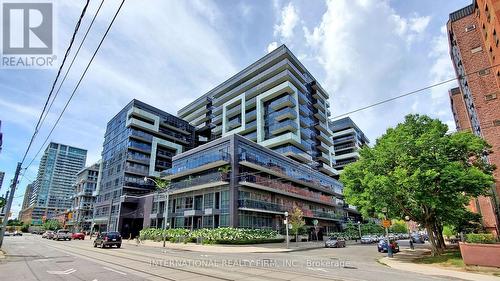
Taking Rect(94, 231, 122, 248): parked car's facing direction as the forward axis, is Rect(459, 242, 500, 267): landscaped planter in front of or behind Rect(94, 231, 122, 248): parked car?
behind

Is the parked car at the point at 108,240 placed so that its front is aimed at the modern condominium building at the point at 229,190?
no

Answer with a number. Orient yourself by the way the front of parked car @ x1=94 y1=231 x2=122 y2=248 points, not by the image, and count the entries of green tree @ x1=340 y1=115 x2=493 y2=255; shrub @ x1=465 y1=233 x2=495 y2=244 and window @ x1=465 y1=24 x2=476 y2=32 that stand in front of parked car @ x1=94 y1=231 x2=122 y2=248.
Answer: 0

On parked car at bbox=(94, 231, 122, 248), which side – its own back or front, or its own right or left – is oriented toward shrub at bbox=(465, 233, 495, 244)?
back

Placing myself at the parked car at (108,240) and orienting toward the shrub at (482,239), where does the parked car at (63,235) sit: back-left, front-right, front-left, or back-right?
back-left

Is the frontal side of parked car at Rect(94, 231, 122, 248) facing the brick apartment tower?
no
